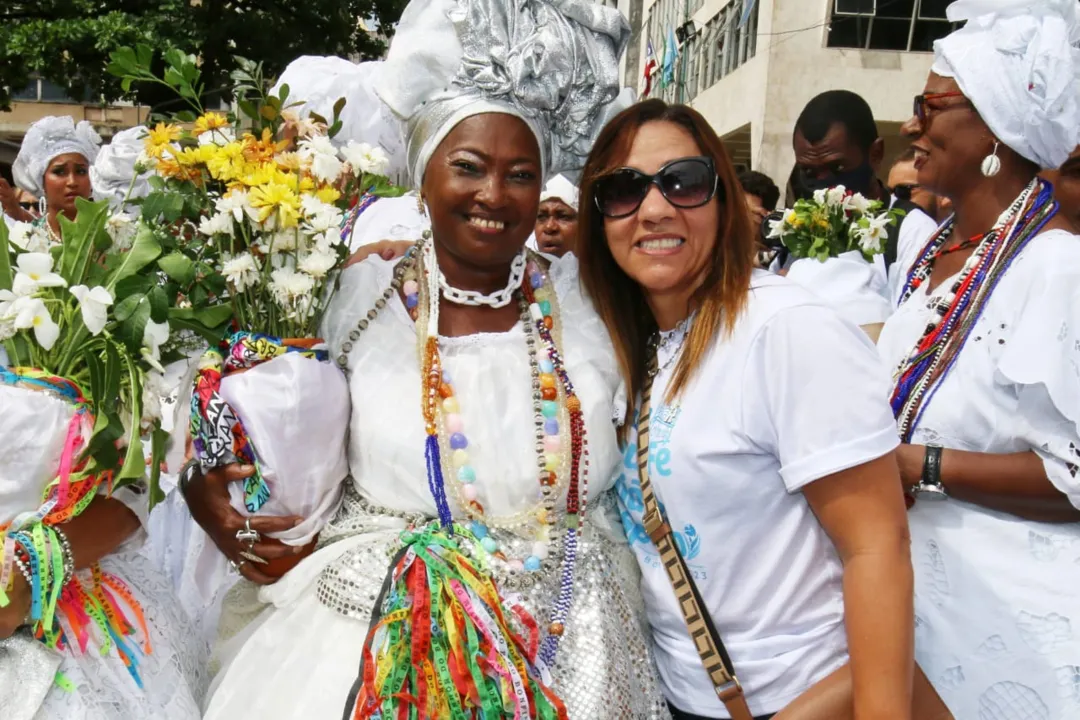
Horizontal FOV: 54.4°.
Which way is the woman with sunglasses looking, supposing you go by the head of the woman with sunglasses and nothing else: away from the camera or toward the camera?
toward the camera

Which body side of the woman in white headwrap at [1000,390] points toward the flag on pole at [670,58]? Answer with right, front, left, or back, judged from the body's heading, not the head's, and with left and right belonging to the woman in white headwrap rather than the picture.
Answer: right

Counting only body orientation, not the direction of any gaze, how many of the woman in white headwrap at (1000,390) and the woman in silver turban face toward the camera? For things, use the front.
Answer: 1

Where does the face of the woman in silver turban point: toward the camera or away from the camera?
toward the camera

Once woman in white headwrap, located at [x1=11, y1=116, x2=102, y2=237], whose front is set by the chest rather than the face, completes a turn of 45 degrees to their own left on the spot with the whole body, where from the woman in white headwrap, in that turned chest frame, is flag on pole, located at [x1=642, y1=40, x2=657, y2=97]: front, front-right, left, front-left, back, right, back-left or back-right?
front-left

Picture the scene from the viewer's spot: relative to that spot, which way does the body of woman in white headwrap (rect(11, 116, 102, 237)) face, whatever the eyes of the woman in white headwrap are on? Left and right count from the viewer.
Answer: facing the viewer and to the right of the viewer

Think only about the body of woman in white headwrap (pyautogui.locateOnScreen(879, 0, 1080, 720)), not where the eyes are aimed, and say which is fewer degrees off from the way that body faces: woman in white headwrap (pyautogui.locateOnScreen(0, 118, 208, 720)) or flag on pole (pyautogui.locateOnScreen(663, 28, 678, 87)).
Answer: the woman in white headwrap

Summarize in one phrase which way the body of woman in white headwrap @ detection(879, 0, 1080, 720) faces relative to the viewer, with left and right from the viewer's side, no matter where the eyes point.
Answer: facing to the left of the viewer

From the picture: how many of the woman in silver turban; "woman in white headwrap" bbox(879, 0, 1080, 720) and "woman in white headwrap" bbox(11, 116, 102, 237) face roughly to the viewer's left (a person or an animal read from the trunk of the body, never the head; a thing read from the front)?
1

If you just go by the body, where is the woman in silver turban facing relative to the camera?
toward the camera

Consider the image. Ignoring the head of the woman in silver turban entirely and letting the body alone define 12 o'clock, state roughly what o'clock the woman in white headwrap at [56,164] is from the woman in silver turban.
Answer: The woman in white headwrap is roughly at 5 o'clock from the woman in silver turban.
